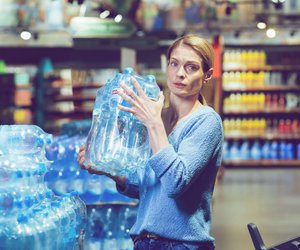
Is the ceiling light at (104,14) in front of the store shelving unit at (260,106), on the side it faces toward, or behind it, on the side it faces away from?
in front

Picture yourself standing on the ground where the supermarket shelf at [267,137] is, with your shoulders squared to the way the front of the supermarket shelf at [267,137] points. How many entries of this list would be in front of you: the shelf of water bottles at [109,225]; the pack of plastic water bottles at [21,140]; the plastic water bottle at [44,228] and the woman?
4

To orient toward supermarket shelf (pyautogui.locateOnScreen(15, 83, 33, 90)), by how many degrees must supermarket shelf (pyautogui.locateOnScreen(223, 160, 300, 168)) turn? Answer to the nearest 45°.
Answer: approximately 90° to its right

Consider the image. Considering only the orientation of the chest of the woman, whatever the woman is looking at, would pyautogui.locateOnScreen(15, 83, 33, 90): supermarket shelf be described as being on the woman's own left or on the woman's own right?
on the woman's own right

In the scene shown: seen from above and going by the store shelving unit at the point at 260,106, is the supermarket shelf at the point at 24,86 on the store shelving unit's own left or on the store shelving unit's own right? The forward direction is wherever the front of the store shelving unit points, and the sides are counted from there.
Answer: on the store shelving unit's own right

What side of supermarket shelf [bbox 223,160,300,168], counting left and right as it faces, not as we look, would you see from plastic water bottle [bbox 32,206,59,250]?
front

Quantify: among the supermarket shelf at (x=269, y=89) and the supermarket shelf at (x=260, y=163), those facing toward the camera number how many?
2
